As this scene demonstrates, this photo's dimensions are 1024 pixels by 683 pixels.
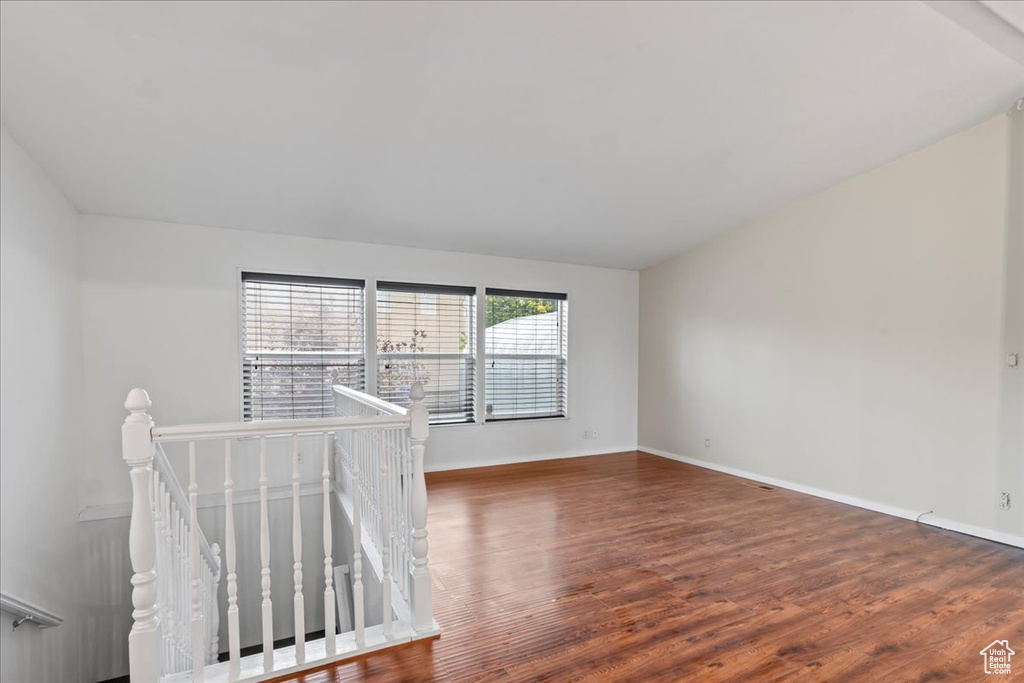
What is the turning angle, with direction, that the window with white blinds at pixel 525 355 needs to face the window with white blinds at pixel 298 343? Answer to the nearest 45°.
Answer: approximately 45° to its right

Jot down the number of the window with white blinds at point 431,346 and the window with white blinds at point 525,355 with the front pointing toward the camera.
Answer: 2

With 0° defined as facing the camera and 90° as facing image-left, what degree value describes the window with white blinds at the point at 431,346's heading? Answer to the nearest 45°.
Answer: approximately 0°

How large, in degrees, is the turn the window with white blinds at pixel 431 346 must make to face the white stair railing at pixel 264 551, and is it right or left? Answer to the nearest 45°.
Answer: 0° — it already faces it

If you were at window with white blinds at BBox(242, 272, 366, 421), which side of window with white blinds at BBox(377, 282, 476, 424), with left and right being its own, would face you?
right
